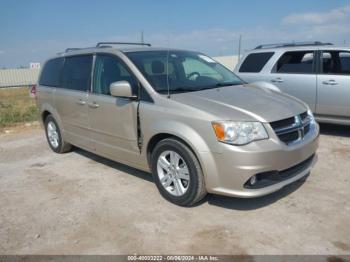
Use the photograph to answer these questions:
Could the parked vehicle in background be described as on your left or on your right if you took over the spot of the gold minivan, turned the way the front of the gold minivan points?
on your left

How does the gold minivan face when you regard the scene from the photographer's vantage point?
facing the viewer and to the right of the viewer

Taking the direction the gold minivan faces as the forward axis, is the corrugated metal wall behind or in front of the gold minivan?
behind
